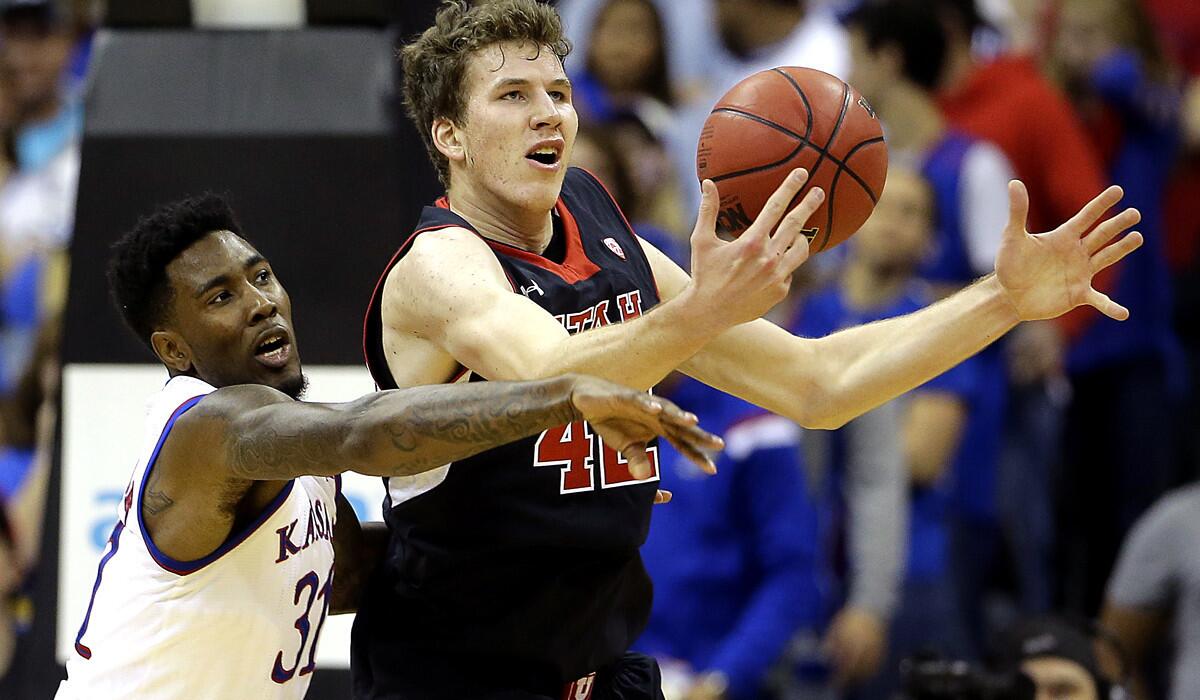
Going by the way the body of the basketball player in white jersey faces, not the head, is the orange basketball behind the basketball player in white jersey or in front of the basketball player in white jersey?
in front

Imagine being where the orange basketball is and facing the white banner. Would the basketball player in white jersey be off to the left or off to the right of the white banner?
left

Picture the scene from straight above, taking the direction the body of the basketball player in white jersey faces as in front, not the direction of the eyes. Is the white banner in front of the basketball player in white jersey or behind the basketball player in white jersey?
behind

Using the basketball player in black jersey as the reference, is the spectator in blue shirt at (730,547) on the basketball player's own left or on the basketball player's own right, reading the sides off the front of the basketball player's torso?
on the basketball player's own left

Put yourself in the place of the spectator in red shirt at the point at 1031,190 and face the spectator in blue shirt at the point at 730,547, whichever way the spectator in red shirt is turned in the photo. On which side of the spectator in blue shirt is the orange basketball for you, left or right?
left

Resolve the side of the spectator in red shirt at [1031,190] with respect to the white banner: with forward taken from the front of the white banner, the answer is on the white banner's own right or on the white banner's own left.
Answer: on the white banner's own left

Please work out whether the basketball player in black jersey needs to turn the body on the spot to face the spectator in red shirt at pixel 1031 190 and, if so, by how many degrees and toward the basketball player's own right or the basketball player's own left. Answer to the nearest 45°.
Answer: approximately 90° to the basketball player's own left

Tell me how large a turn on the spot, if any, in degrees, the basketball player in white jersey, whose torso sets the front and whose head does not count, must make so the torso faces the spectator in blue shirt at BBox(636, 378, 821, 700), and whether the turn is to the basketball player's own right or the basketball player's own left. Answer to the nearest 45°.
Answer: approximately 90° to the basketball player's own left

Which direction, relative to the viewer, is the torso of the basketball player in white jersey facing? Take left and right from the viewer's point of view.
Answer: facing the viewer and to the right of the viewer

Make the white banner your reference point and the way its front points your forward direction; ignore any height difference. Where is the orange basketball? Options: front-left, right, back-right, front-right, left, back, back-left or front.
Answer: front-left

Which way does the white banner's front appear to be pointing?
toward the camera
